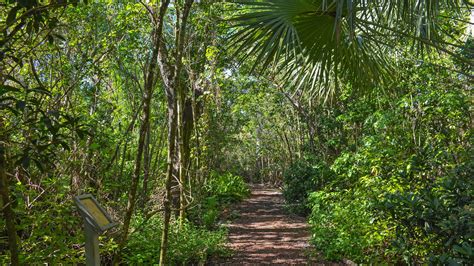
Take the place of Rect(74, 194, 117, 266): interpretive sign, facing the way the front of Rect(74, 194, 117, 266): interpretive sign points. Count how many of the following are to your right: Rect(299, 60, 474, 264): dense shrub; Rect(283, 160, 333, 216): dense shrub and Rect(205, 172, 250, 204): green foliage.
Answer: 0

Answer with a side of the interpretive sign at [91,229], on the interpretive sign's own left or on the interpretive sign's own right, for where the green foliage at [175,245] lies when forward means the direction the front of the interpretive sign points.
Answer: on the interpretive sign's own left

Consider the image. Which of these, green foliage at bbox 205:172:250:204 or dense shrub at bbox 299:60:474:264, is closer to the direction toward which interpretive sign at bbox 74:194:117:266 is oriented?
the dense shrub

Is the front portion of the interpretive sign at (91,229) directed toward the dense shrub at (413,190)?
no

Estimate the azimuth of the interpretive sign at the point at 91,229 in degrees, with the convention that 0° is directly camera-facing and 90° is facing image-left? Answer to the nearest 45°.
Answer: approximately 315°

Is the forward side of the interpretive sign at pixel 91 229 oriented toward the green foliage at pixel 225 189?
no

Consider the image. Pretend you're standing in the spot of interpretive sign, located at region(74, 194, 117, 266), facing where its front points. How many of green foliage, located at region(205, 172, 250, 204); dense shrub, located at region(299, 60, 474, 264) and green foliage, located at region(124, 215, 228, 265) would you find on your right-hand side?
0

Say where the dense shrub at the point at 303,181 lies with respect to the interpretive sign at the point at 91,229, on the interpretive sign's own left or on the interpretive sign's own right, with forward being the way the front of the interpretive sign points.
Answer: on the interpretive sign's own left

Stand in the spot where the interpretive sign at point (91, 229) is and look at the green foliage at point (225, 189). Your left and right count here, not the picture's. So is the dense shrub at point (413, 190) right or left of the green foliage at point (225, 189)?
right

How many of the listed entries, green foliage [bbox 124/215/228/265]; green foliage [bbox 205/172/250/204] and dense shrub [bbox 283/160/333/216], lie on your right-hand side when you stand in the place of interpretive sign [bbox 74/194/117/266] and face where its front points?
0
